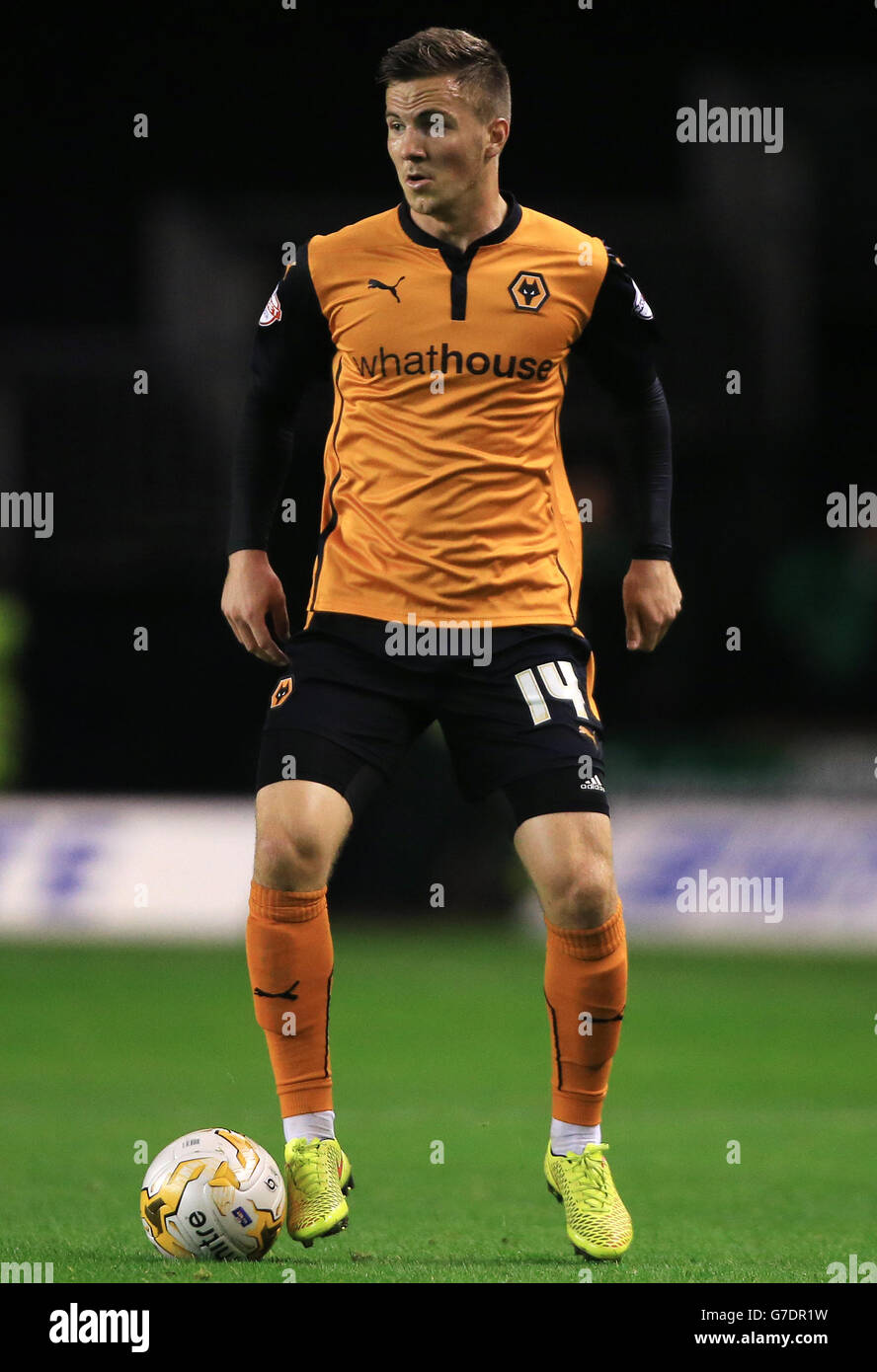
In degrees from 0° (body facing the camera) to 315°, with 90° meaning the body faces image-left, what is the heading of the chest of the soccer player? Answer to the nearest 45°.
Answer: approximately 0°
